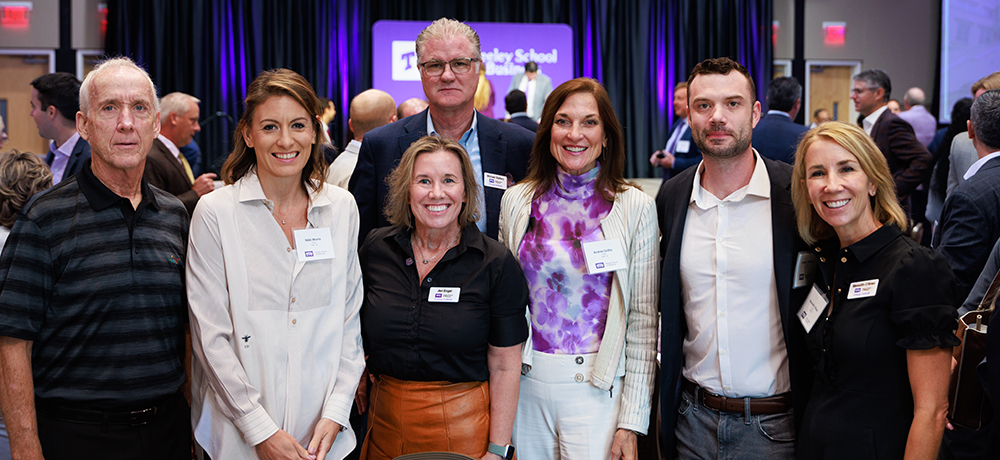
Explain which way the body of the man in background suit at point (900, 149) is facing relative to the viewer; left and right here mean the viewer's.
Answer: facing to the left of the viewer

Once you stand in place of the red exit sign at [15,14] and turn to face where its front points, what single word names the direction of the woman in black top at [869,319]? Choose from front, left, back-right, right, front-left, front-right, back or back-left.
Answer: front

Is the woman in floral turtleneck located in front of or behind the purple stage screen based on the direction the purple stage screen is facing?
in front

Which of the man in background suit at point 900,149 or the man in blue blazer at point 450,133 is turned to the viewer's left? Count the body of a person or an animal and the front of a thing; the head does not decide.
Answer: the man in background suit

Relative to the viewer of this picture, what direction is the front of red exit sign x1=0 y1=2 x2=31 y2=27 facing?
facing the viewer

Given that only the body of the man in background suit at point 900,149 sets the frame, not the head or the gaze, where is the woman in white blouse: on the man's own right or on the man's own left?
on the man's own left

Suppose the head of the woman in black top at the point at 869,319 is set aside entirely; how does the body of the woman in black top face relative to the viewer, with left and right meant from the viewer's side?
facing the viewer and to the left of the viewer

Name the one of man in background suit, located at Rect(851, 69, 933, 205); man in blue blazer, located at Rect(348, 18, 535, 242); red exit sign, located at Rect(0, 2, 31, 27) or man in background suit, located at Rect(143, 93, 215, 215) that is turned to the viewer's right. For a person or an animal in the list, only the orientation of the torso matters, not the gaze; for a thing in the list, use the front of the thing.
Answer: man in background suit, located at Rect(143, 93, 215, 215)

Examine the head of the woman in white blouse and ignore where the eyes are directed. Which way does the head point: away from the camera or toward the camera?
toward the camera

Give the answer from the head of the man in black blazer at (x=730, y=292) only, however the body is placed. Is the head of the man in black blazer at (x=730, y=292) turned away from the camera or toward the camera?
toward the camera

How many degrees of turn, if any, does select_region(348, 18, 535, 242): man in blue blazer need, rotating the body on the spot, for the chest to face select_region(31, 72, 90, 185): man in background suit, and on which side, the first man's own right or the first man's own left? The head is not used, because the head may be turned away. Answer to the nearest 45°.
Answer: approximately 135° to the first man's own right

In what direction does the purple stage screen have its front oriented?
toward the camera

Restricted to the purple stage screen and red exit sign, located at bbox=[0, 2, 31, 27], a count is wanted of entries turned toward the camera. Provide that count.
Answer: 2

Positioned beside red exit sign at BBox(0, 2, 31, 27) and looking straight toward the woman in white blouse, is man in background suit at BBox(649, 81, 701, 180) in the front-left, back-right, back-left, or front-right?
front-left

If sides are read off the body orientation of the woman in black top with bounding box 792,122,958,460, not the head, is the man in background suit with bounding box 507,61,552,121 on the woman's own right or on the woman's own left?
on the woman's own right

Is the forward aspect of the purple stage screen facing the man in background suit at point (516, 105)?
yes
